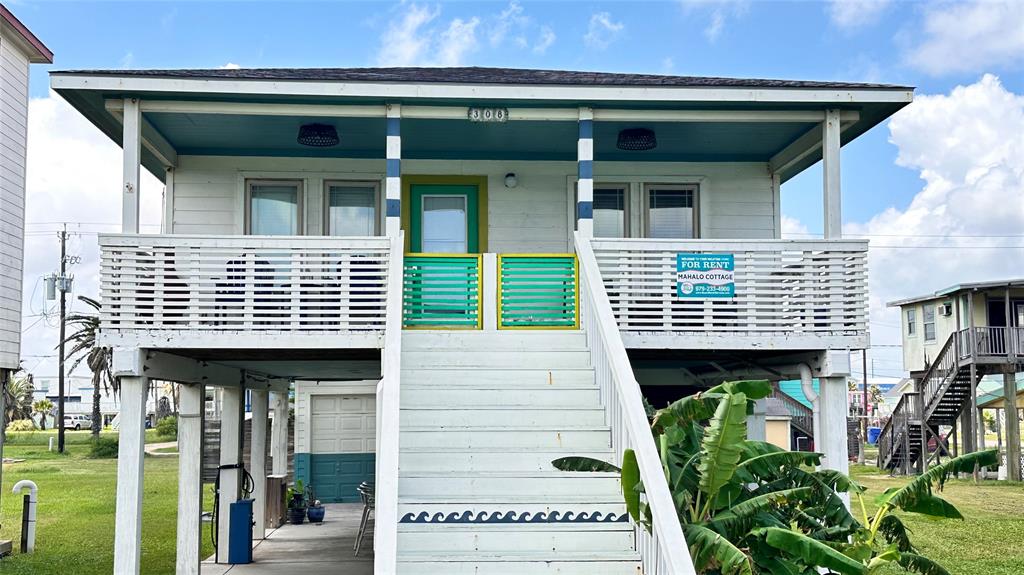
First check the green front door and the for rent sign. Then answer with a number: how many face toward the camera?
2

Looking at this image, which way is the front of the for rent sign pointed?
toward the camera

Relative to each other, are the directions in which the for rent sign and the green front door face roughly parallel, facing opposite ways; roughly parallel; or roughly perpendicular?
roughly parallel

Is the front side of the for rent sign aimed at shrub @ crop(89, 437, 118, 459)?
no

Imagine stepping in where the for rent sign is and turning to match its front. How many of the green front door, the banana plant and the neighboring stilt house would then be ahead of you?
1

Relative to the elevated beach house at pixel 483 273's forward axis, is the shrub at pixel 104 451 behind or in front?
behind

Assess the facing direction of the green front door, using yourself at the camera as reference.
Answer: facing the viewer

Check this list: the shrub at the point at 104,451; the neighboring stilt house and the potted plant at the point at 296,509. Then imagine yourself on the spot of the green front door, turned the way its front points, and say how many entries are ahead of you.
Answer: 0

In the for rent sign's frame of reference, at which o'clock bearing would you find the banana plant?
The banana plant is roughly at 12 o'clock from the for rent sign.

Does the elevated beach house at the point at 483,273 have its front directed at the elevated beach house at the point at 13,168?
no

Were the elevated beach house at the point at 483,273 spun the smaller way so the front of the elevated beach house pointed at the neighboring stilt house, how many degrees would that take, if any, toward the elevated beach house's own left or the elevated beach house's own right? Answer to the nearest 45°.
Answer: approximately 135° to the elevated beach house's own left
